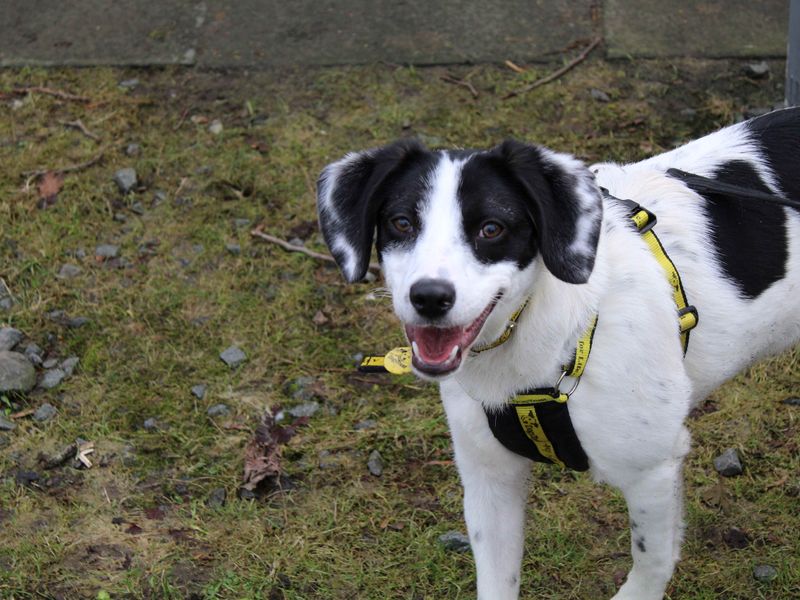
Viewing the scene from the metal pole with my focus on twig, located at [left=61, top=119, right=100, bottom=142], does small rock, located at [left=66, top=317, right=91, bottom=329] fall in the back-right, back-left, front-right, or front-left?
front-left

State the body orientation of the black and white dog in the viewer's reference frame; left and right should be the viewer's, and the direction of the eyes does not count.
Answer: facing the viewer and to the left of the viewer

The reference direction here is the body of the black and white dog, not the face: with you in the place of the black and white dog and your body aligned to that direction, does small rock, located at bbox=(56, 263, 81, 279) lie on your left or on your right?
on your right

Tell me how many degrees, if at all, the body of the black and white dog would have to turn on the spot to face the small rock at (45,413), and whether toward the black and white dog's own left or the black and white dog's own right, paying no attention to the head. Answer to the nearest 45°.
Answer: approximately 45° to the black and white dog's own right

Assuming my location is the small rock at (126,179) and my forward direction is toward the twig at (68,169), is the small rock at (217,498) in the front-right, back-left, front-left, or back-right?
back-left

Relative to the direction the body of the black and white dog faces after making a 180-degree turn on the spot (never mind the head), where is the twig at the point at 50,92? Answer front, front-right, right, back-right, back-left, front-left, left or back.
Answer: left

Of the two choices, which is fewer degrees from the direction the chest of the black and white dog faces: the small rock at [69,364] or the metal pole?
the small rock

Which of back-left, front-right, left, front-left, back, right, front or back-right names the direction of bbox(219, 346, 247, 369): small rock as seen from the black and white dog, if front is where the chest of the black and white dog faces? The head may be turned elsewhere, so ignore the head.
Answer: right

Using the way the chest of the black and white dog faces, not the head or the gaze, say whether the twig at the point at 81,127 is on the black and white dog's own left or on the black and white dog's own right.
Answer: on the black and white dog's own right

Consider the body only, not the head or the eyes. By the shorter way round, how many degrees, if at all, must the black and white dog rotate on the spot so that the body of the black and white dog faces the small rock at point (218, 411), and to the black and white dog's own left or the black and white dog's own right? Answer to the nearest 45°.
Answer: approximately 90° to the black and white dog's own right

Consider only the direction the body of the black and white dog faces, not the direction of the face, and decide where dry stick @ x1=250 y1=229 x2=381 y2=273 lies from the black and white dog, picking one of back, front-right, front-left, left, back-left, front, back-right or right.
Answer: right

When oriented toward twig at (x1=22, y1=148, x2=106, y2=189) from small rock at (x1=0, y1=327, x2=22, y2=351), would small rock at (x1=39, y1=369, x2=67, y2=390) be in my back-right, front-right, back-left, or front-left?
back-right
